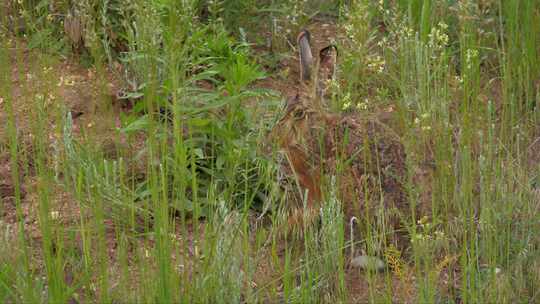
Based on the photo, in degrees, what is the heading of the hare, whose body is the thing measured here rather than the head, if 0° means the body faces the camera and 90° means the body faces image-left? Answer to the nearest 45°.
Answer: approximately 90°
